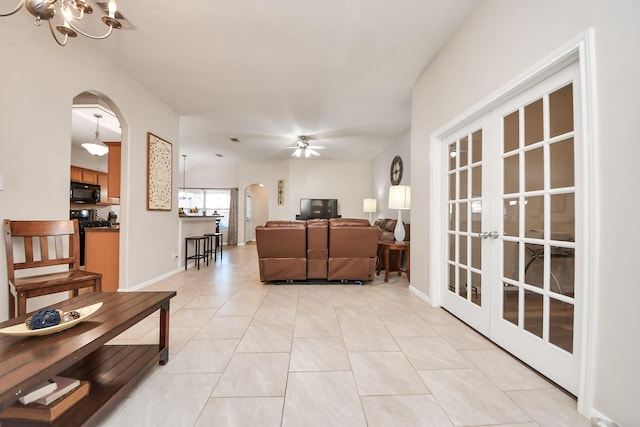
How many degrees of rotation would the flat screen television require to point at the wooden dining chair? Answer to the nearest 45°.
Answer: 0° — it already faces it

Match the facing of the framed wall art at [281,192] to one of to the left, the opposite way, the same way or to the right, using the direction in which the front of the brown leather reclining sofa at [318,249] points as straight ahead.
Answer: the opposite way

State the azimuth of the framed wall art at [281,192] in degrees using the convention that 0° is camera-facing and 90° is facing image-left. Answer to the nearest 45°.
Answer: approximately 0°

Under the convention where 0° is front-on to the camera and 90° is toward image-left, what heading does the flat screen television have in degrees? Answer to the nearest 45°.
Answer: approximately 0°

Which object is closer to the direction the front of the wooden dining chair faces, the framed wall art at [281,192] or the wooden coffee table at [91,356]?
the wooden coffee table

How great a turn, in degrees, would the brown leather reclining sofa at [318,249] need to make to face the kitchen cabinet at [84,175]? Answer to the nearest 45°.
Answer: approximately 45° to its left

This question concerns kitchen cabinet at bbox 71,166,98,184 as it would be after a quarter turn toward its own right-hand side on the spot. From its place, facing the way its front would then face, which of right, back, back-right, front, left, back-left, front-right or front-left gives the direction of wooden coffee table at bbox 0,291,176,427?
front-left

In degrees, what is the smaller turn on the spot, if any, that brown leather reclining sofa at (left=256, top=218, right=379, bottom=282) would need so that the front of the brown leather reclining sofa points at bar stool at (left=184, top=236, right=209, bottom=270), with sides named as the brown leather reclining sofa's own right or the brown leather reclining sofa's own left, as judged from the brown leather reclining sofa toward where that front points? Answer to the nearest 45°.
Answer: approximately 45° to the brown leather reclining sofa's own left

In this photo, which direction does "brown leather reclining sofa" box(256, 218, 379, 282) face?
away from the camera

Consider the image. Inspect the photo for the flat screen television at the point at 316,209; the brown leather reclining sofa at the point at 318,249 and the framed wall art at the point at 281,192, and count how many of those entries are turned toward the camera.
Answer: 2

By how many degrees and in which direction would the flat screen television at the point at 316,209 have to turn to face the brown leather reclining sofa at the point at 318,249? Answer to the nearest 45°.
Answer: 0° — it already faces it
